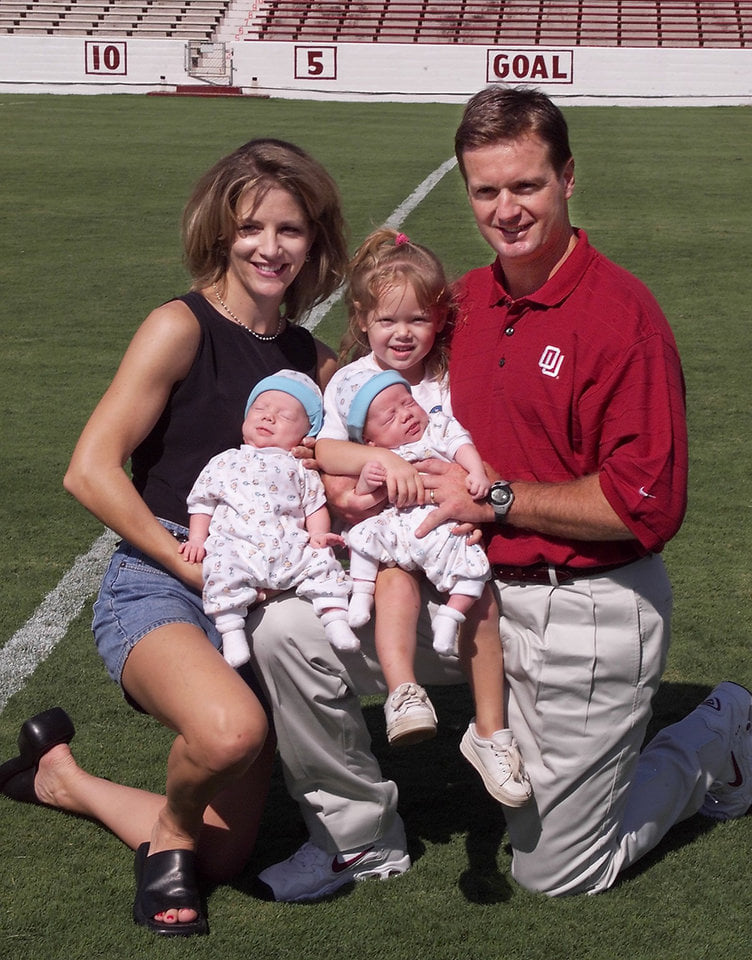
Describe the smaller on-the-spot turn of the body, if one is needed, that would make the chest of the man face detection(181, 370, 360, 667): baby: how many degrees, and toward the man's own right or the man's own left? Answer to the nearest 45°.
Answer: approximately 45° to the man's own right

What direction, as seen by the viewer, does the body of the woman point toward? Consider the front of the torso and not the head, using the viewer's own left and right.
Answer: facing the viewer and to the right of the viewer

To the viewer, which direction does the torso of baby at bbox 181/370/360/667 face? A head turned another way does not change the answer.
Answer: toward the camera

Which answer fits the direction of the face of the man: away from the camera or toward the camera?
toward the camera

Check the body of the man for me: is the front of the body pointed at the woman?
no

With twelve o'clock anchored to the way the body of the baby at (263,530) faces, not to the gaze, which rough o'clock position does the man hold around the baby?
The man is roughly at 9 o'clock from the baby.

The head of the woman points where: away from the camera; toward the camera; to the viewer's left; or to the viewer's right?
toward the camera

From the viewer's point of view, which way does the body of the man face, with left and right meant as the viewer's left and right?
facing the viewer and to the left of the viewer

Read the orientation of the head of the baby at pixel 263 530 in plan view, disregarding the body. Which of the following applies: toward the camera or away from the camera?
toward the camera

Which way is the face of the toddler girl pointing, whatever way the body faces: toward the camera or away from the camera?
toward the camera

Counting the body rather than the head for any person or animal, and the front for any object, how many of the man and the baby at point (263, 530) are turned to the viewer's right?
0
